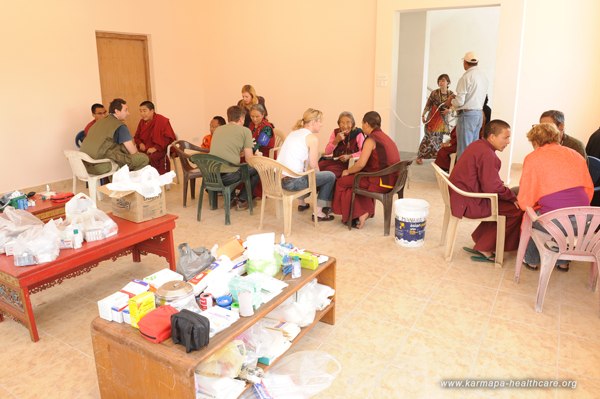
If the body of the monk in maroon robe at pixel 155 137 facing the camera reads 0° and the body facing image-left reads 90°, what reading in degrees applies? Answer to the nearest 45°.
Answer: approximately 45°

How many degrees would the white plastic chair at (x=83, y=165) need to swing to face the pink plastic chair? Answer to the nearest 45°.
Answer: approximately 90° to its right

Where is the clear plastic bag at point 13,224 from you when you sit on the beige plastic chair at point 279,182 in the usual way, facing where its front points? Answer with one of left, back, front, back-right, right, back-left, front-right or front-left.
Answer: back

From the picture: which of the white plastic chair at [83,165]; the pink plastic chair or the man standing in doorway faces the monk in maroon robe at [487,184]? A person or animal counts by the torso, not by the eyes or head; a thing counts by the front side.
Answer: the pink plastic chair

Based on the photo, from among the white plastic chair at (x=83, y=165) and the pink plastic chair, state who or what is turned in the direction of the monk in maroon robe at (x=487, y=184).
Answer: the pink plastic chair

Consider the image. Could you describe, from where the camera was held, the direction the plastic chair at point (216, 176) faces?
facing away from the viewer and to the right of the viewer

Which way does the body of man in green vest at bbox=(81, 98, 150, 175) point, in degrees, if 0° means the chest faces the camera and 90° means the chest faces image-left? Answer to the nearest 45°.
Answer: approximately 225°

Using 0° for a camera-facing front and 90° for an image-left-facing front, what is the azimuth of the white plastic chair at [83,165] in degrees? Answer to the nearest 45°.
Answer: approximately 225°

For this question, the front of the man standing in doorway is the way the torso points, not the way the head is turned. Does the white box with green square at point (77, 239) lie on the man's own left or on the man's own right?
on the man's own left

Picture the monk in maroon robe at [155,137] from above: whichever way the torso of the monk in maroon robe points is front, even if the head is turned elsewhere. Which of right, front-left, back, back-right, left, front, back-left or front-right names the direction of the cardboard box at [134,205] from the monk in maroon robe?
front-left

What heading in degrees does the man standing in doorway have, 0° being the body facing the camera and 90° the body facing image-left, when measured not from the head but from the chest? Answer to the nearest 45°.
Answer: approximately 135°
